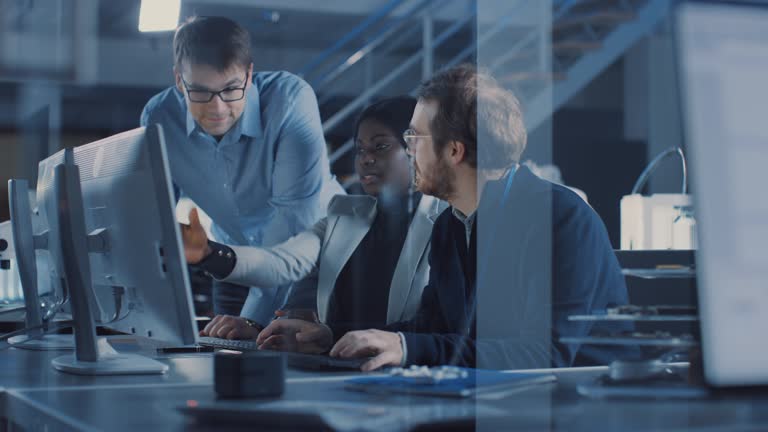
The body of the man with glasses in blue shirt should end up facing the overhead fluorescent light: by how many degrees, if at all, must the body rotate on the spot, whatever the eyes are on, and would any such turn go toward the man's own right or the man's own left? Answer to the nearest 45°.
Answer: approximately 135° to the man's own right

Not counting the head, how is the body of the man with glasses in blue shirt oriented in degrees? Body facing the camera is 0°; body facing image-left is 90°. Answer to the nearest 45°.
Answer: approximately 0°

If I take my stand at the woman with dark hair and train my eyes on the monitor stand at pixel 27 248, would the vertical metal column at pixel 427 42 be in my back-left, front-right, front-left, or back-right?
back-right

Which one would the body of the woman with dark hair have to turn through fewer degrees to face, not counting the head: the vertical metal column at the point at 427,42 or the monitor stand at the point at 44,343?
the monitor stand

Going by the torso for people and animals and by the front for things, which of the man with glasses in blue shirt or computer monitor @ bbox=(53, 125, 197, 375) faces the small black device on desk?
the man with glasses in blue shirt

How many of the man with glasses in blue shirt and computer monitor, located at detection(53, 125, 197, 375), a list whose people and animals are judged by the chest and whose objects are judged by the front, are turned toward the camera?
1

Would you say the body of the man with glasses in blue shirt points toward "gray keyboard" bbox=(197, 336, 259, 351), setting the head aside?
yes

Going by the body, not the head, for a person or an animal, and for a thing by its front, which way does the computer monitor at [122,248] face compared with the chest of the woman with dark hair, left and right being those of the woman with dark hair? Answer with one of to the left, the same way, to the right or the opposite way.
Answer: the opposite way

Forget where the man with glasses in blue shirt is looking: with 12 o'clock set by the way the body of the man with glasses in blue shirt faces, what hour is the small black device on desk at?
The small black device on desk is roughly at 12 o'clock from the man with glasses in blue shirt.

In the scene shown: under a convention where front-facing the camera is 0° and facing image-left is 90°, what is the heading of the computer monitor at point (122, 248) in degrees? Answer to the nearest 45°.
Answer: approximately 225°

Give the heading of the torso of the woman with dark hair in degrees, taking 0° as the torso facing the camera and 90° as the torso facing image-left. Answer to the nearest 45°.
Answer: approximately 45°
